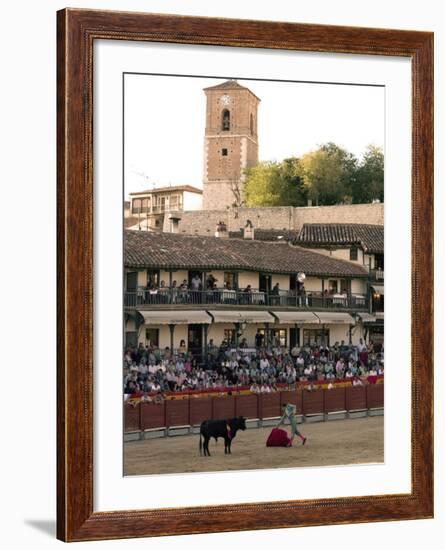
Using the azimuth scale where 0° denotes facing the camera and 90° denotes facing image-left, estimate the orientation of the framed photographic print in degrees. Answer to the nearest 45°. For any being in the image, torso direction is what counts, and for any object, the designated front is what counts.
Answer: approximately 315°
